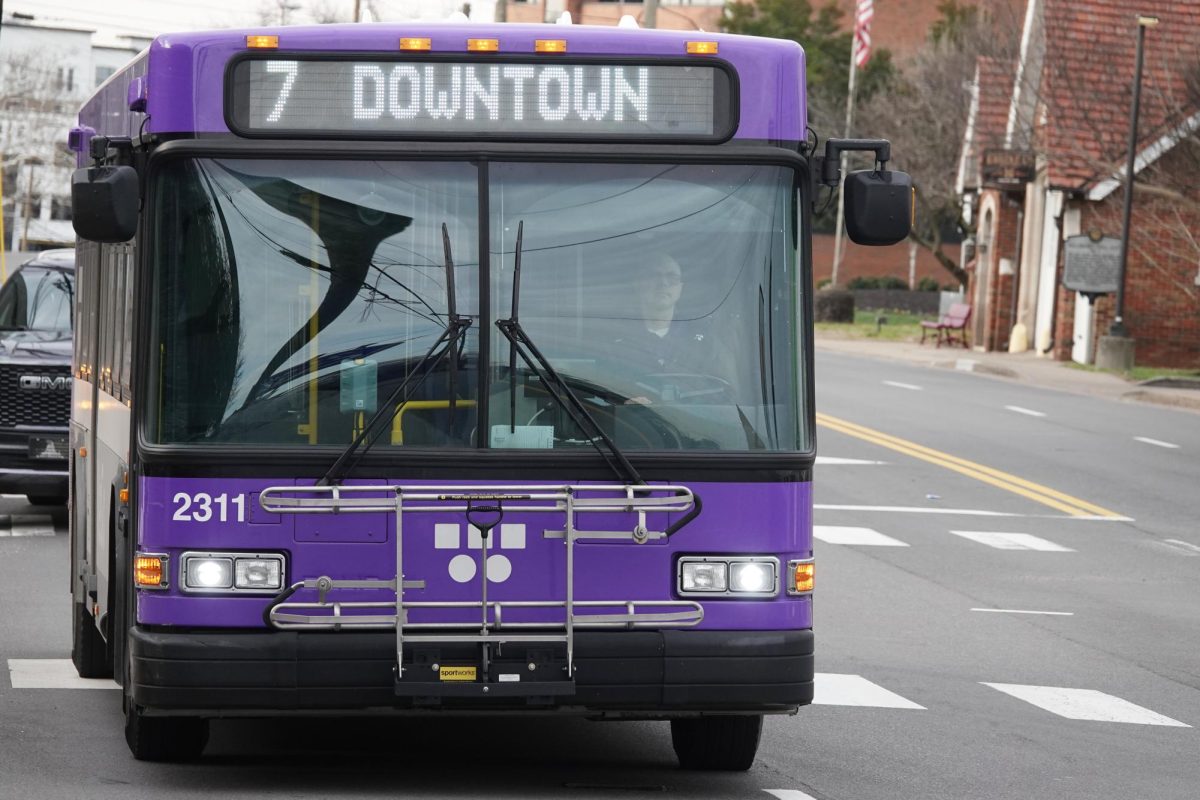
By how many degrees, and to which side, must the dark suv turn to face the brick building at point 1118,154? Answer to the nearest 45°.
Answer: approximately 135° to its left

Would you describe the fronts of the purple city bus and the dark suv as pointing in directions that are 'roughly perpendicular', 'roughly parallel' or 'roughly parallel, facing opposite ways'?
roughly parallel

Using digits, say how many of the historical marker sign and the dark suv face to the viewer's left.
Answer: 0

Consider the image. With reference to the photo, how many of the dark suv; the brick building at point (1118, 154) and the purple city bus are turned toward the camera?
2

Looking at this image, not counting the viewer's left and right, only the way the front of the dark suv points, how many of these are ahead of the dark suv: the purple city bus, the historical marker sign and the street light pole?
1

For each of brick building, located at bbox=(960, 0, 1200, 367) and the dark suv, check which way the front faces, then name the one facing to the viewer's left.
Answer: the brick building

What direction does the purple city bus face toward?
toward the camera

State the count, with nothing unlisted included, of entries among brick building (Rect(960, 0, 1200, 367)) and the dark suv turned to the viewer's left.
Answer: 1

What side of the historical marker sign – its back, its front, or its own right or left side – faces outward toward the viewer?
front

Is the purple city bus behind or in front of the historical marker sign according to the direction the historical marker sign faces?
in front

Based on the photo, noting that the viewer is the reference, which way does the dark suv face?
facing the viewer

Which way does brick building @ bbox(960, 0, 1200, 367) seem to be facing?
to the viewer's left
